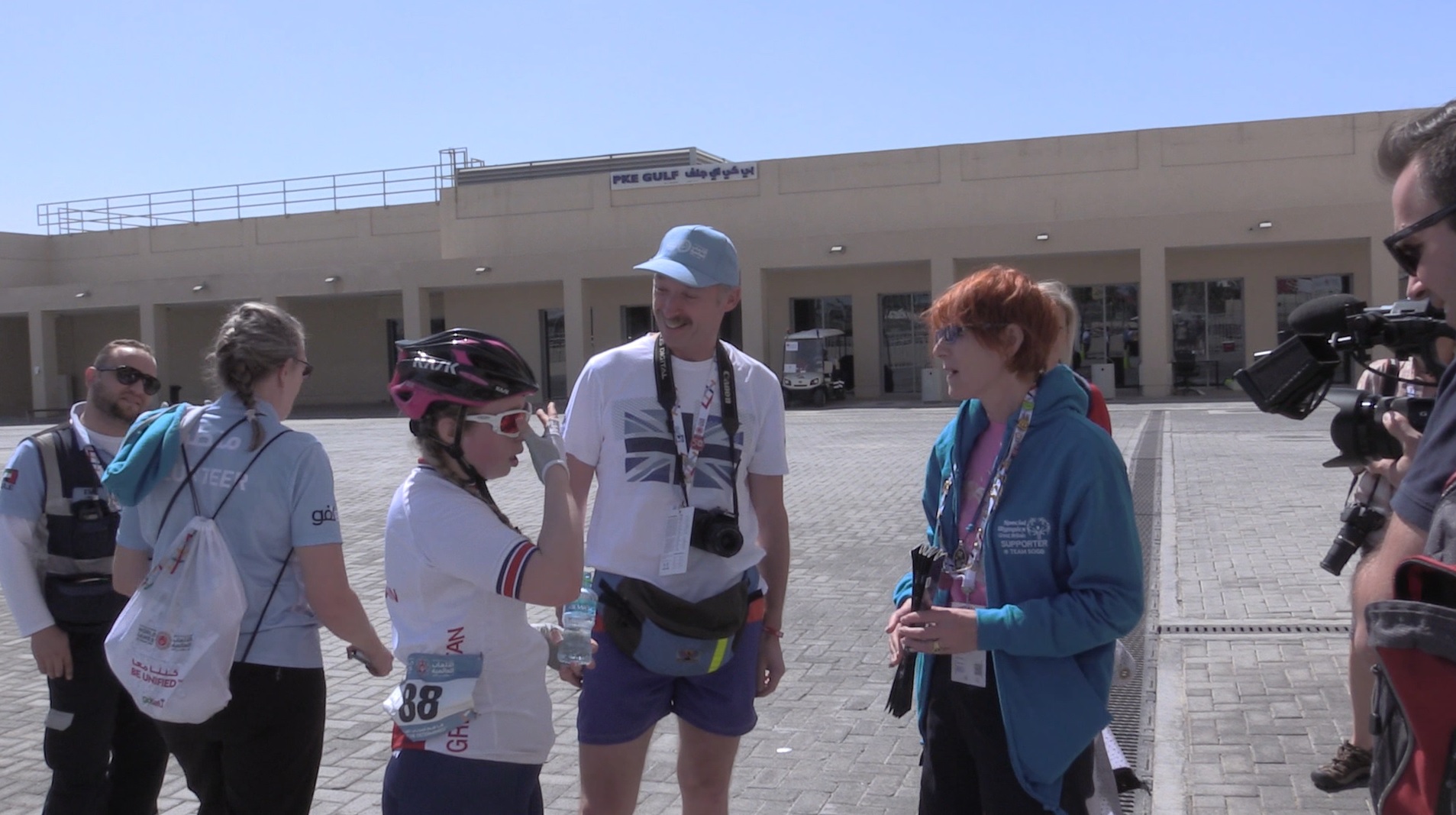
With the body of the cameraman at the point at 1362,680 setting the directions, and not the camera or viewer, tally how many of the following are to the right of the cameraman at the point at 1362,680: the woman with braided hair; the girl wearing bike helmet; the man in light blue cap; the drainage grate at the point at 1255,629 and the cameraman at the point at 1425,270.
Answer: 1

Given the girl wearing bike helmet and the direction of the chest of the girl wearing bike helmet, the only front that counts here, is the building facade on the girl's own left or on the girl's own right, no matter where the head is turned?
on the girl's own left

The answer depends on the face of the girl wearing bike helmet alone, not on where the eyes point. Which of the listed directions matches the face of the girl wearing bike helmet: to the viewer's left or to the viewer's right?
to the viewer's right

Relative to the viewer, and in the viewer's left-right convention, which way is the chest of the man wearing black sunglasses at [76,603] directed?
facing the viewer and to the right of the viewer

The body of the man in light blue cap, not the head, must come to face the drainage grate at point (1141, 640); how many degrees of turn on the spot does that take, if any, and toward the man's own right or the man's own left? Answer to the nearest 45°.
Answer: approximately 135° to the man's own left

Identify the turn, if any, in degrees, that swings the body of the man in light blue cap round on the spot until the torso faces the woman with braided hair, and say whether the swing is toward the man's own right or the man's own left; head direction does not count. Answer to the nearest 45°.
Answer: approximately 90° to the man's own right

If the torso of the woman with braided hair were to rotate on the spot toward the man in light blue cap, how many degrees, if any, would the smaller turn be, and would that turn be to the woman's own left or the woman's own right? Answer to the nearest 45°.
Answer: approximately 45° to the woman's own right

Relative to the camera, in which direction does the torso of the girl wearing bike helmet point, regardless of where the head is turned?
to the viewer's right

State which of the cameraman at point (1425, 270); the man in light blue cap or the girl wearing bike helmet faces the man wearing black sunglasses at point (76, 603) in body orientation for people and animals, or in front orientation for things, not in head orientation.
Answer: the cameraman

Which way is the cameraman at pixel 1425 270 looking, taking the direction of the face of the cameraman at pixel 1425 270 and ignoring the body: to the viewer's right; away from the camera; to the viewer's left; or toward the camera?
to the viewer's left

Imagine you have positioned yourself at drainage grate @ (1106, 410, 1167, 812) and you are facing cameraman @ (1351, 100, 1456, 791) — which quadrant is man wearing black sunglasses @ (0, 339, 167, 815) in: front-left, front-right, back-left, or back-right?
front-right

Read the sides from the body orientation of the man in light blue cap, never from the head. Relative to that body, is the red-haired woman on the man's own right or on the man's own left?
on the man's own left

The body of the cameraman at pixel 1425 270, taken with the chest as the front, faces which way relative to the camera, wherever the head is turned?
to the viewer's left

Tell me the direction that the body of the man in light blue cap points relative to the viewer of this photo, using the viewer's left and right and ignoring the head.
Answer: facing the viewer

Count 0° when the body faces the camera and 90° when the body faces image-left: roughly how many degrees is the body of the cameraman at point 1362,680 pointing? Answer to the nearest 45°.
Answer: approximately 90°

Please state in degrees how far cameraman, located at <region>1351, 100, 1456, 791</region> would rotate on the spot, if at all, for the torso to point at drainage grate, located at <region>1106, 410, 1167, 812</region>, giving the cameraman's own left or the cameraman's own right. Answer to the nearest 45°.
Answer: approximately 90° to the cameraman's own right

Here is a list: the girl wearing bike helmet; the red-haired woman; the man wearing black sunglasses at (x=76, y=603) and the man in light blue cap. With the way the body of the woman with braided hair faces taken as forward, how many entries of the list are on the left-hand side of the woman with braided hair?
1

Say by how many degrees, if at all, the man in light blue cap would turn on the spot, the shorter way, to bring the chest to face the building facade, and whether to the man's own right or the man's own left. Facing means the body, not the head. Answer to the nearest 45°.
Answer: approximately 180°

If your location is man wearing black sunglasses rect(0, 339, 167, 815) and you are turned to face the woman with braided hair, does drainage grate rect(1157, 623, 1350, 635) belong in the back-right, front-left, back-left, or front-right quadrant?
front-left
